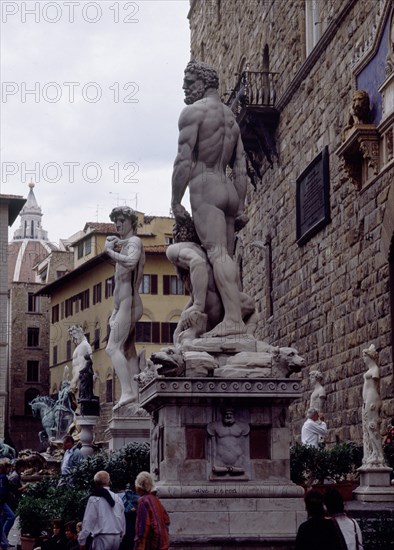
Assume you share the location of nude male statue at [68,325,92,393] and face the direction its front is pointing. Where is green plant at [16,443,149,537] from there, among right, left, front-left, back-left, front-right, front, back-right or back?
front-left

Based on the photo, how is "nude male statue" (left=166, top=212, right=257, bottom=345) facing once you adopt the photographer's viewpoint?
facing to the left of the viewer

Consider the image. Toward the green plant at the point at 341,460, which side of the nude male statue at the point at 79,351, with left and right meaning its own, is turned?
left

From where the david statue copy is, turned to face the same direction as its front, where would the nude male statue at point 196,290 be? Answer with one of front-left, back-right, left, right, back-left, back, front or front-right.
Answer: left

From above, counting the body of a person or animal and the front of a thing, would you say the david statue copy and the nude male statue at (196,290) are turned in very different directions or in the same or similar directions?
same or similar directions

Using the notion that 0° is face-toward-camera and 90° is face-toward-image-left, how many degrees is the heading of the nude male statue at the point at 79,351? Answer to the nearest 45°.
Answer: approximately 45°

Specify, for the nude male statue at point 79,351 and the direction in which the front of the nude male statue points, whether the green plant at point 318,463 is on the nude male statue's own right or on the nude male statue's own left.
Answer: on the nude male statue's own left
